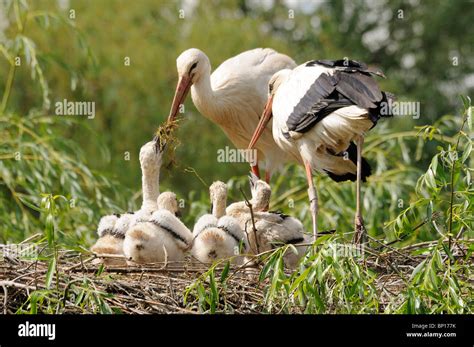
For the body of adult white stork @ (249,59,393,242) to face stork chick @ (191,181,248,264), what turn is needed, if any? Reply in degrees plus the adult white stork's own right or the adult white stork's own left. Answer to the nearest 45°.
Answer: approximately 90° to the adult white stork's own left

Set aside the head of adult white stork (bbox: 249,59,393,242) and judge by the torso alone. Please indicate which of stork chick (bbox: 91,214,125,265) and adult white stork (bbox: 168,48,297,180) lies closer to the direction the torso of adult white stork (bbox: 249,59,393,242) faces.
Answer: the adult white stork

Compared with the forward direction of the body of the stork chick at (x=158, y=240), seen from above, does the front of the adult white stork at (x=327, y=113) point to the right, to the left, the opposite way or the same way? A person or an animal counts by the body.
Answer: to the left

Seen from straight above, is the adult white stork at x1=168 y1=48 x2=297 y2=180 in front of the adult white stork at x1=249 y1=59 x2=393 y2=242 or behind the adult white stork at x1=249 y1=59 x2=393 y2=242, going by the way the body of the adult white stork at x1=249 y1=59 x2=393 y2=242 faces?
in front

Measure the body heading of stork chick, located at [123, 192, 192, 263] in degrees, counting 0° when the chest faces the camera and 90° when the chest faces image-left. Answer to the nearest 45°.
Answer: approximately 225°

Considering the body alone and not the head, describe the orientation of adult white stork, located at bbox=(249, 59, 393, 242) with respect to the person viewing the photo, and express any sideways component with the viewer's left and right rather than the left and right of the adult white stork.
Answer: facing away from the viewer and to the left of the viewer

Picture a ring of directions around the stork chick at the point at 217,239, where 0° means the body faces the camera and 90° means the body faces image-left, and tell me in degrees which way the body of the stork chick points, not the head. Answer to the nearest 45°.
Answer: approximately 180°
